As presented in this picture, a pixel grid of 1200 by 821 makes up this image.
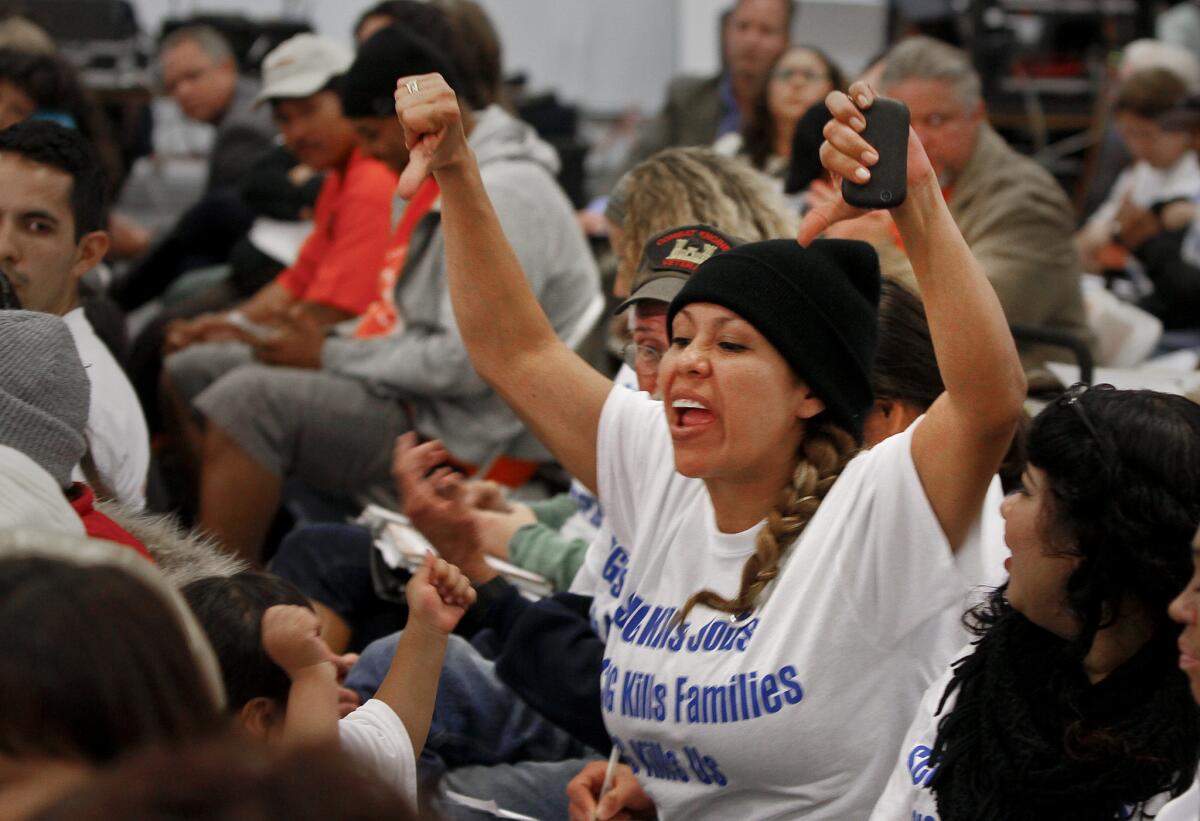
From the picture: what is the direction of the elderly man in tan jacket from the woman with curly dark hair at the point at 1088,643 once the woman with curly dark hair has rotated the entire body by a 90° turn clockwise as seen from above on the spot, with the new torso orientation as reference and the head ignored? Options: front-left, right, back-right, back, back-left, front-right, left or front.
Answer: front-right

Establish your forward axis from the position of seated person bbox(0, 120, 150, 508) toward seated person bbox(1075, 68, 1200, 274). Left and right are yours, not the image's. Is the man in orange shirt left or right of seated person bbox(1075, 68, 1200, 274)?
left

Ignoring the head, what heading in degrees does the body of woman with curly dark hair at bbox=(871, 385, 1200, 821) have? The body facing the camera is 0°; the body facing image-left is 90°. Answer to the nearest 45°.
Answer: approximately 45°

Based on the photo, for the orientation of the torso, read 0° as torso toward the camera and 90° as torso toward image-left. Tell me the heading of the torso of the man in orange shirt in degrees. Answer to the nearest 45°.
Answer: approximately 45°

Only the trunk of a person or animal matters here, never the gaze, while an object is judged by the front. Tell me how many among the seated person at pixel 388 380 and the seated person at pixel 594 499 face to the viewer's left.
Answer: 2

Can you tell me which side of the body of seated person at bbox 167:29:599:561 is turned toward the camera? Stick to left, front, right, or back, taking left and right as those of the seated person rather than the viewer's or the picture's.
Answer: left

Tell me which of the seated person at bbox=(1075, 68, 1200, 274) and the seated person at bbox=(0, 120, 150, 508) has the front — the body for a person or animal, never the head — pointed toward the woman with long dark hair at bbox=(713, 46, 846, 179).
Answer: the seated person at bbox=(1075, 68, 1200, 274)

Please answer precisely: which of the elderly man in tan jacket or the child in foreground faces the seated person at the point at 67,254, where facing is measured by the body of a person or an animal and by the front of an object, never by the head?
the elderly man in tan jacket
